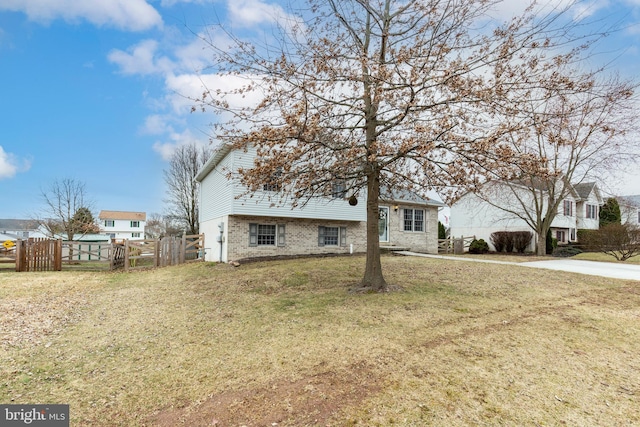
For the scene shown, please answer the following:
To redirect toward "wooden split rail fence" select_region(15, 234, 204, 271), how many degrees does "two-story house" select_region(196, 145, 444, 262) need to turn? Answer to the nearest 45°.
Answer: approximately 135° to its right

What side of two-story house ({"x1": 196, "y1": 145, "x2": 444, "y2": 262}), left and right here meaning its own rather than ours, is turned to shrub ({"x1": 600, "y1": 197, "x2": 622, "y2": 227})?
left

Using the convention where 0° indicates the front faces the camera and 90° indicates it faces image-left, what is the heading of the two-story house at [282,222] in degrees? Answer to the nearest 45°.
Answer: approximately 315°

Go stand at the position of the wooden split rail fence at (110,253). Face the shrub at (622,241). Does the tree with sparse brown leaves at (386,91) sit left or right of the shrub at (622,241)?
right

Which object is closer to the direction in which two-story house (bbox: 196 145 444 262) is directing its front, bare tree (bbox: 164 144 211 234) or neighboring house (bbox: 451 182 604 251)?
the neighboring house

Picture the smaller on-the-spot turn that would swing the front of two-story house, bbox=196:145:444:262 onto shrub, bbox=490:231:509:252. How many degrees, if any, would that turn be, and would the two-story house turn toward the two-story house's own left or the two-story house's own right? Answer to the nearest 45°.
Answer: approximately 90° to the two-story house's own left

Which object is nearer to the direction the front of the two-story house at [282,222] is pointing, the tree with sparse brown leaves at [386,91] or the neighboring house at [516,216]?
the tree with sparse brown leaves

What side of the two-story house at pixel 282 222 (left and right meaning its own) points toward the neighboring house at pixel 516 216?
left
